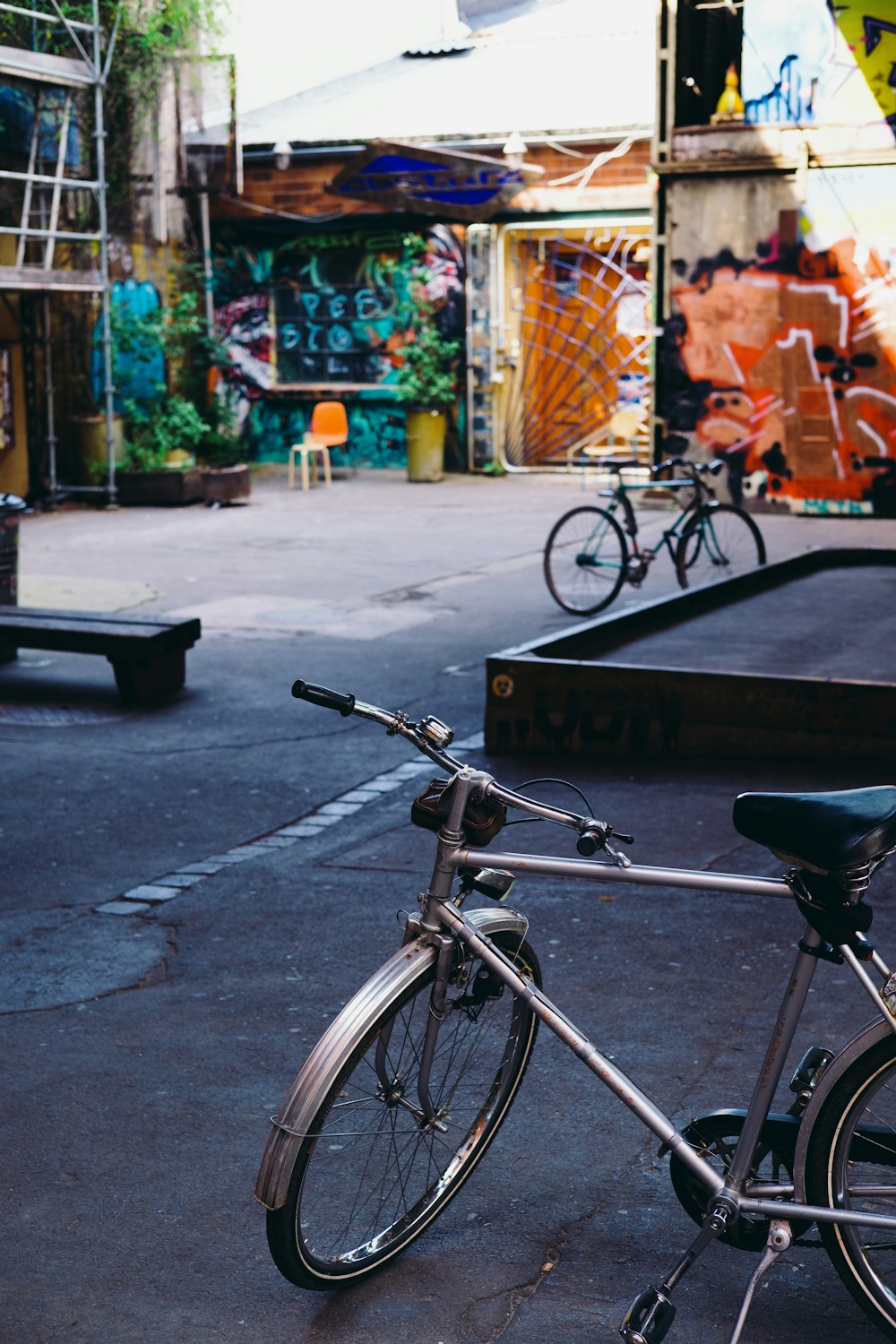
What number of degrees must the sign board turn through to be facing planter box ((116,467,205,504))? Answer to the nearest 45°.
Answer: approximately 45° to its right

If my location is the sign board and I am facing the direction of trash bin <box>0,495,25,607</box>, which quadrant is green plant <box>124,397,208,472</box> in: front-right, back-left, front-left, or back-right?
front-right

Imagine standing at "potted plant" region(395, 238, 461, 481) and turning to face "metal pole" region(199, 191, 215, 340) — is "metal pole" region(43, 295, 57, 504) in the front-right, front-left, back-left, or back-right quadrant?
front-left

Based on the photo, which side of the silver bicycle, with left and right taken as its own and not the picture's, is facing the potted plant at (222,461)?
right

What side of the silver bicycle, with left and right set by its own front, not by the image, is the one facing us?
left

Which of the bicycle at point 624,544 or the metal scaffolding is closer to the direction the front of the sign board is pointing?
the bicycle

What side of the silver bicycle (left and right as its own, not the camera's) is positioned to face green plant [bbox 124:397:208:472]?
right

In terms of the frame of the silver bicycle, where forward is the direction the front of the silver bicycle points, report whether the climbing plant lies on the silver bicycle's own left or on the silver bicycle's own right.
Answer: on the silver bicycle's own right

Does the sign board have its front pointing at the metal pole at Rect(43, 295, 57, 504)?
no

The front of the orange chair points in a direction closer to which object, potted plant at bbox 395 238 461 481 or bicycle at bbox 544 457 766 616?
the bicycle

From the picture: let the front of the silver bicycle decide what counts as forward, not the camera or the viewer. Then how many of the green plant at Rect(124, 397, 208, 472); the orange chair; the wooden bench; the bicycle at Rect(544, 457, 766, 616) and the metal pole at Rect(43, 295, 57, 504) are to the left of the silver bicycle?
0

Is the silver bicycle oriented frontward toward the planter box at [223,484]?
no

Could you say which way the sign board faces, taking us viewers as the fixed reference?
facing the viewer

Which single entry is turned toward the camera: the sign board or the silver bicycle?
the sign board

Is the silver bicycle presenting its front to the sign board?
no

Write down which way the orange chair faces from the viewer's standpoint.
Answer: facing the viewer and to the left of the viewer

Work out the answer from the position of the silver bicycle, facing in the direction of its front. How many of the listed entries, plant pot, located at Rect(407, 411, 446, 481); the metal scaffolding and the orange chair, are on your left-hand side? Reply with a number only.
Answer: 0

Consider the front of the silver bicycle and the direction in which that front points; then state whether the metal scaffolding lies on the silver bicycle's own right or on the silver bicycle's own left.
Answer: on the silver bicycle's own right
